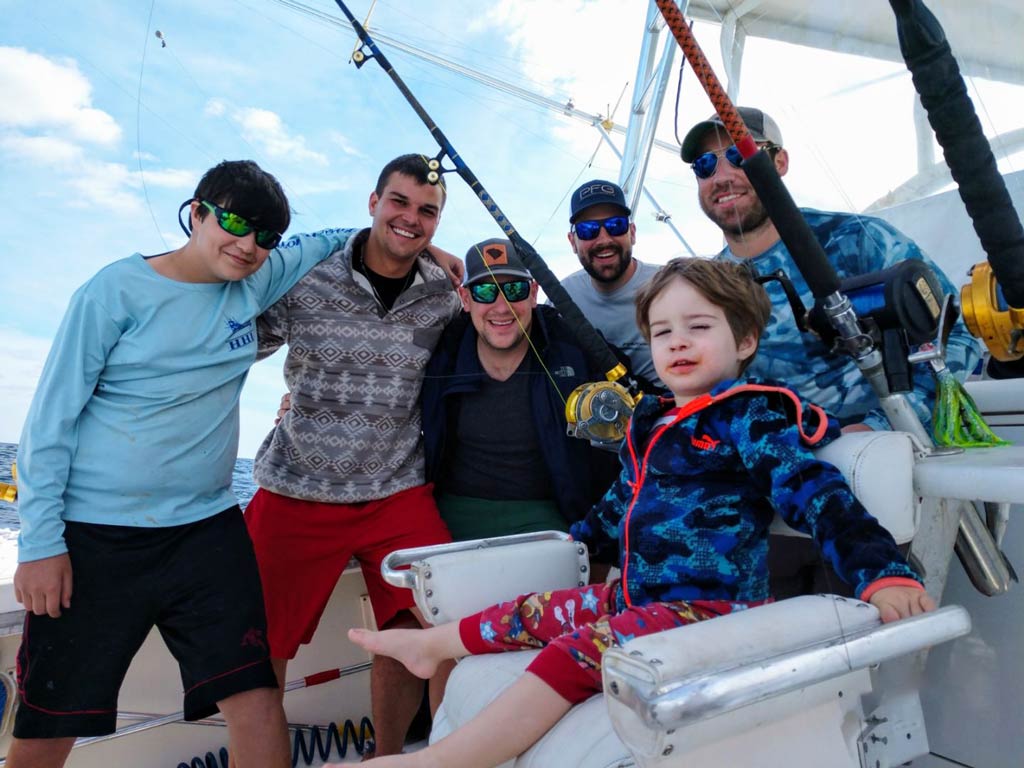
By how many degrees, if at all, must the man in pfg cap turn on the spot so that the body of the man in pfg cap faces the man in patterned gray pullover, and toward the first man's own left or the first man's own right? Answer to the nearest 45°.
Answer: approximately 45° to the first man's own right

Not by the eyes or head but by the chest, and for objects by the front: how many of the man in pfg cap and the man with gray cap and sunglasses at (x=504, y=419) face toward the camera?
2

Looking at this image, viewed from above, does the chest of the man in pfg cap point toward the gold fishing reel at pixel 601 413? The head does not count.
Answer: yes

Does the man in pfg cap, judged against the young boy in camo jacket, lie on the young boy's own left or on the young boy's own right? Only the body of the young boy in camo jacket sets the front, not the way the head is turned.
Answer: on the young boy's own right

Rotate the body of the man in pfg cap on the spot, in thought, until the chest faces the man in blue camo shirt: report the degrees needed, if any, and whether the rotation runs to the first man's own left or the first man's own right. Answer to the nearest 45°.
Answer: approximately 45° to the first man's own left
